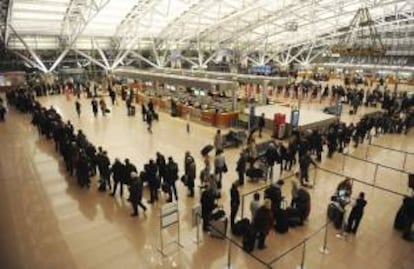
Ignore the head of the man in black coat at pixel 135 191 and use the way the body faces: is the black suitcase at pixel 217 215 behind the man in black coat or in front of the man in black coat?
behind

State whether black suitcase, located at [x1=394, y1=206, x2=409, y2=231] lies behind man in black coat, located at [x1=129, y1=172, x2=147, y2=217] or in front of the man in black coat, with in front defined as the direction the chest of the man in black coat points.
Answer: behind

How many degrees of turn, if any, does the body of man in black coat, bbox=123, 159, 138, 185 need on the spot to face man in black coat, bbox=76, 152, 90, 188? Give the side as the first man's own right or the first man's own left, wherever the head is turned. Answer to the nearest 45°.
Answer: approximately 135° to the first man's own left
